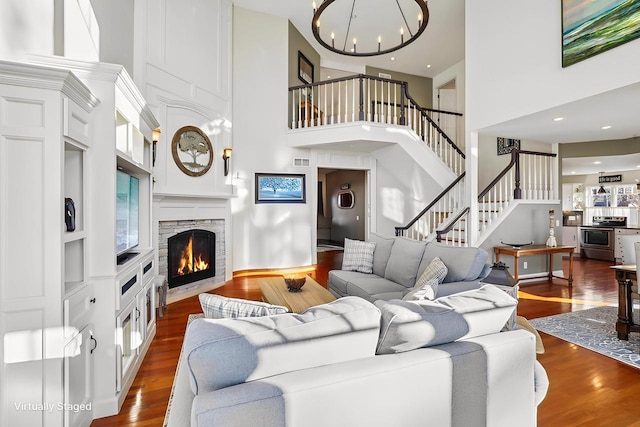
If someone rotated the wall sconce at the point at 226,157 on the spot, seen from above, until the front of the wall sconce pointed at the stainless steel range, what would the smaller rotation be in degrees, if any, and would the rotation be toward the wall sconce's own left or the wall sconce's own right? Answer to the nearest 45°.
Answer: approximately 45° to the wall sconce's own left

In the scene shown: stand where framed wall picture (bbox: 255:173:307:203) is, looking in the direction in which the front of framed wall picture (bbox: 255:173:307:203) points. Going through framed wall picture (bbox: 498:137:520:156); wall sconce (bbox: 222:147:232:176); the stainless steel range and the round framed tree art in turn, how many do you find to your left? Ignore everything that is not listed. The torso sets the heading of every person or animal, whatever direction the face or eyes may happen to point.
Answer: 2

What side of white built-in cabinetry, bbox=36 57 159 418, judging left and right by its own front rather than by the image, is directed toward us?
right

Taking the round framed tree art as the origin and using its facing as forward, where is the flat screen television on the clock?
The flat screen television is roughly at 2 o'clock from the round framed tree art.

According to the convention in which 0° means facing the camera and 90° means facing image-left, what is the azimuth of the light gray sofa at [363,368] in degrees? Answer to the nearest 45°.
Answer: approximately 135°

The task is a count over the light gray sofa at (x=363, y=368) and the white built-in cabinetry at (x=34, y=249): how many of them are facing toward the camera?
0

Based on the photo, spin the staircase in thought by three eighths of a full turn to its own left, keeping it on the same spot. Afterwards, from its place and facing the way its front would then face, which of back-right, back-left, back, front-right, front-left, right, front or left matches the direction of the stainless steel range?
front-left

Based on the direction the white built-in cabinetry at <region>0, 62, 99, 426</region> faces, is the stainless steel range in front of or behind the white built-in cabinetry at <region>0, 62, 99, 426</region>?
in front

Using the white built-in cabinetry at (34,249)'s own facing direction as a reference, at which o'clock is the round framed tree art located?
The round framed tree art is roughly at 10 o'clock from the white built-in cabinetry.

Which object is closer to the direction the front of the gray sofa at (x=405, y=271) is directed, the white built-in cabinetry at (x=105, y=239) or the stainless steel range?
the white built-in cabinetry

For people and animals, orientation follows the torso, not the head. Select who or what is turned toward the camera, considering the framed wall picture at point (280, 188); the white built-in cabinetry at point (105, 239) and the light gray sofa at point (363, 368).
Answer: the framed wall picture
